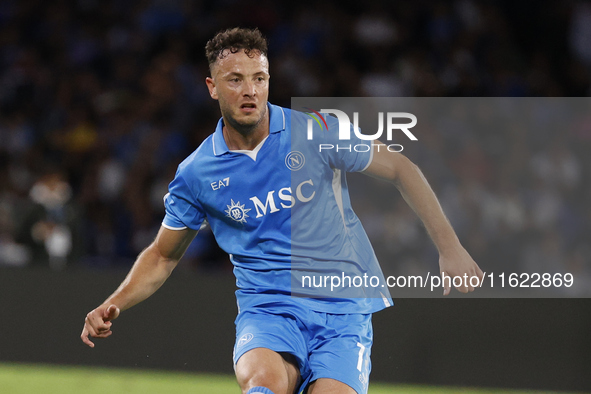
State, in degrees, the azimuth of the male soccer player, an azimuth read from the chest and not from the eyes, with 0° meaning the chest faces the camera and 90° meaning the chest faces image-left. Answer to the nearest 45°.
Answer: approximately 0°
